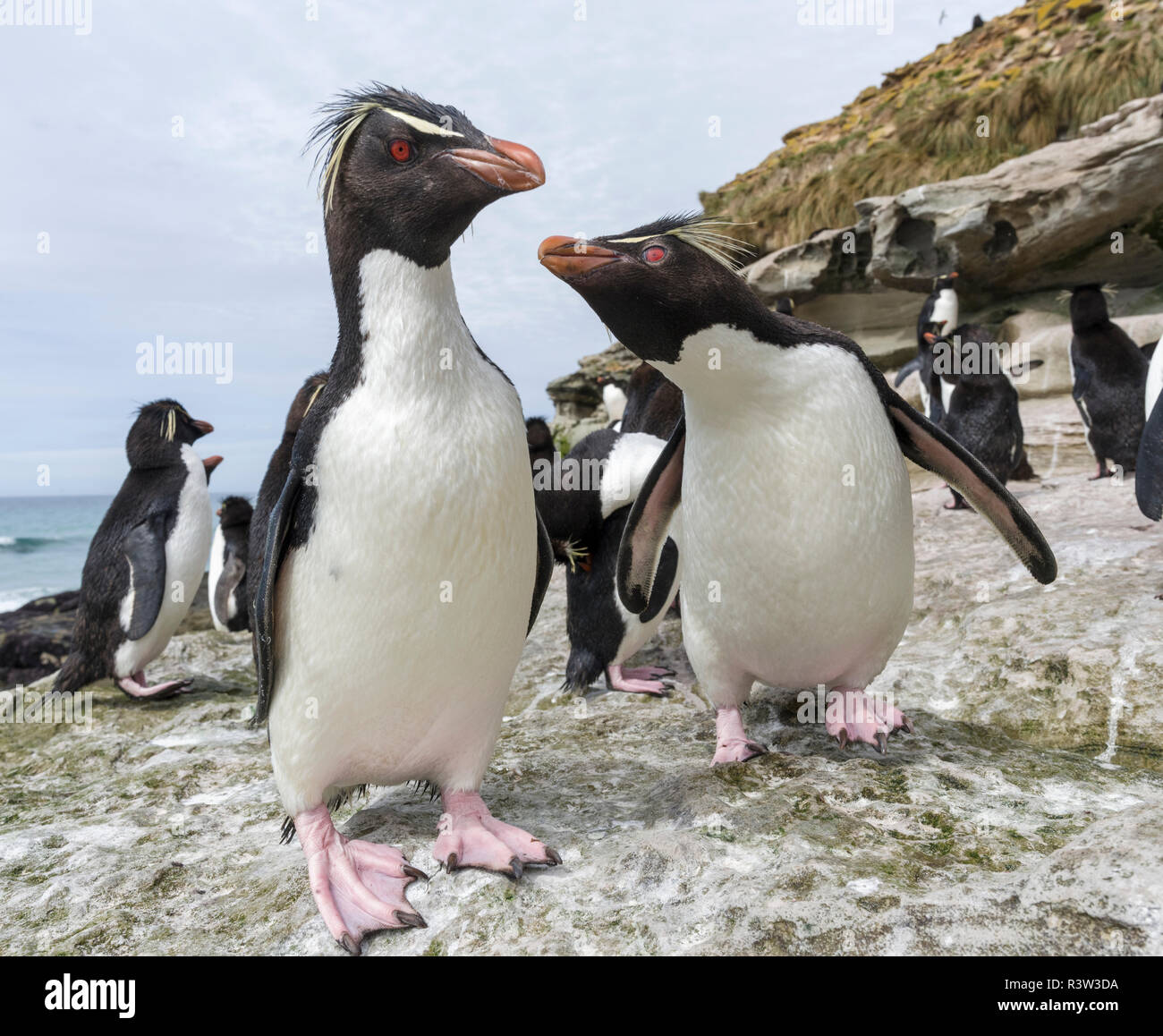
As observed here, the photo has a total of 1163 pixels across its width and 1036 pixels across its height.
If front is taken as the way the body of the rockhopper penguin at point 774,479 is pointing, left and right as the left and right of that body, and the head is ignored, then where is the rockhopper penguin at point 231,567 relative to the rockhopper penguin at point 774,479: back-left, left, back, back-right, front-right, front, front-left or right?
back-right

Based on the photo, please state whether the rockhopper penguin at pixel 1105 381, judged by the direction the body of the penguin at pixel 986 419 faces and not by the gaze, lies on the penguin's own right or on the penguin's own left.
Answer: on the penguin's own right

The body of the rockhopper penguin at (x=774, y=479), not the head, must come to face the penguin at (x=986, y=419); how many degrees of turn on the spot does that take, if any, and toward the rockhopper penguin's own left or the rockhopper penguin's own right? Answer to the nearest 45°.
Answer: approximately 180°

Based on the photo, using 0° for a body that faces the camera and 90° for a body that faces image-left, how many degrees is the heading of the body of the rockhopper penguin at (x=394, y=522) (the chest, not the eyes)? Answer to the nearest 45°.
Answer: approximately 315°

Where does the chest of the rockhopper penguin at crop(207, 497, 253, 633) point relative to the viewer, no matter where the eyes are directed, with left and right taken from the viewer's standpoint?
facing to the left of the viewer

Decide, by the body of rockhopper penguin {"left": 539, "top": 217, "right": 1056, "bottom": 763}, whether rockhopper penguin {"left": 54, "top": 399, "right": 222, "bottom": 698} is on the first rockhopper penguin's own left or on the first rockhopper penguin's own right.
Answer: on the first rockhopper penguin's own right

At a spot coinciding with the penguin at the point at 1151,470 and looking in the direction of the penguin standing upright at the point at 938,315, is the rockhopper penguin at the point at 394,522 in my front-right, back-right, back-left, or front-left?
back-left

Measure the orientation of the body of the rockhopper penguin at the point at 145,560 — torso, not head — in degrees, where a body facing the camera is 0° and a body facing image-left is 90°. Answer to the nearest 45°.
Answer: approximately 270°

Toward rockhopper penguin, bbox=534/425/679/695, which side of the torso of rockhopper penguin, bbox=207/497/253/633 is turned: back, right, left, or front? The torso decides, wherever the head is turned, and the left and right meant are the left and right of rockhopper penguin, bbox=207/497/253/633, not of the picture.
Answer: left
